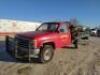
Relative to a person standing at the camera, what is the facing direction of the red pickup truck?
facing the viewer and to the left of the viewer
